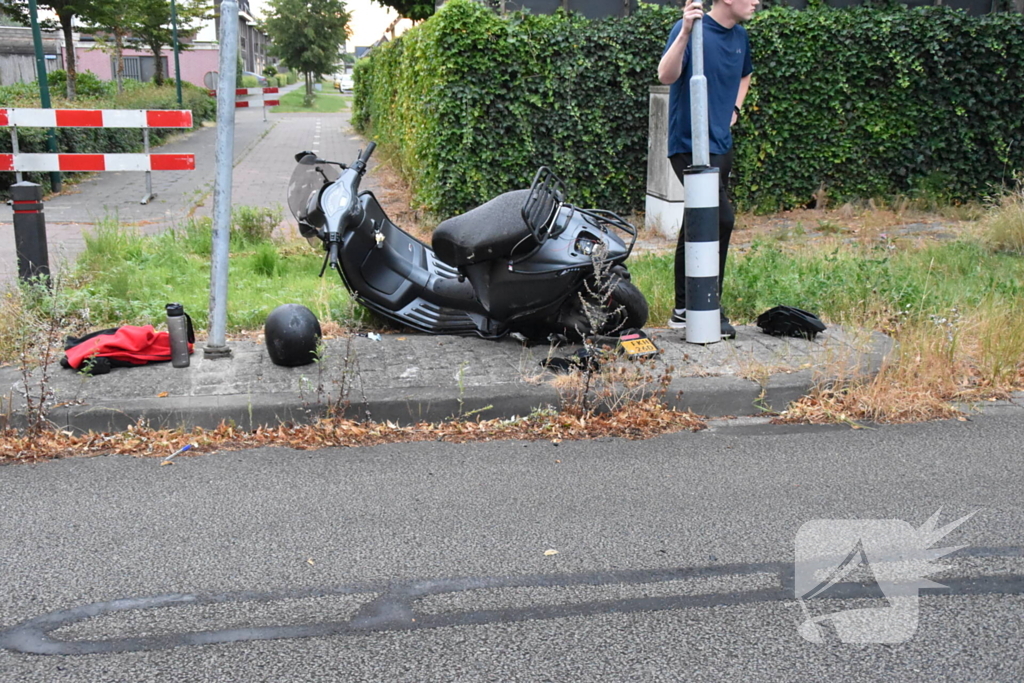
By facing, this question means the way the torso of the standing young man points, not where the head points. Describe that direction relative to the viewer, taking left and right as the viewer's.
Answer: facing the viewer and to the right of the viewer

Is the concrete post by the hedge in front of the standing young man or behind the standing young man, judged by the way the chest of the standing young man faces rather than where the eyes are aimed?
behind

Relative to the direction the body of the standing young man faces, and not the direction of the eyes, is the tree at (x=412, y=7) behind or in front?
behind

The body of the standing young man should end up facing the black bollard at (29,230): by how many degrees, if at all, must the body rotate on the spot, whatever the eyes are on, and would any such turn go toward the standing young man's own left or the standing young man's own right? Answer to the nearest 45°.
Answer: approximately 135° to the standing young man's own right

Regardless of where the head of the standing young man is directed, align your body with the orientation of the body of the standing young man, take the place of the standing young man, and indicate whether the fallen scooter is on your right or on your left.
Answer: on your right

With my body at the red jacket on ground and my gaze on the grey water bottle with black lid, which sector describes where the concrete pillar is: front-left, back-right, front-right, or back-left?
front-left

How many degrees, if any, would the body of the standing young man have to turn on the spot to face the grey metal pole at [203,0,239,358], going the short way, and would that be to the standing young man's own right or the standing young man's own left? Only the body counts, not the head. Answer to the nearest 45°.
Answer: approximately 90° to the standing young man's own right

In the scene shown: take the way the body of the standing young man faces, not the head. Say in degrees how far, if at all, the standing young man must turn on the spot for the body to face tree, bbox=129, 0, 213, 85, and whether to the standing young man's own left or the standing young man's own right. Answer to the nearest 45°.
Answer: approximately 180°
